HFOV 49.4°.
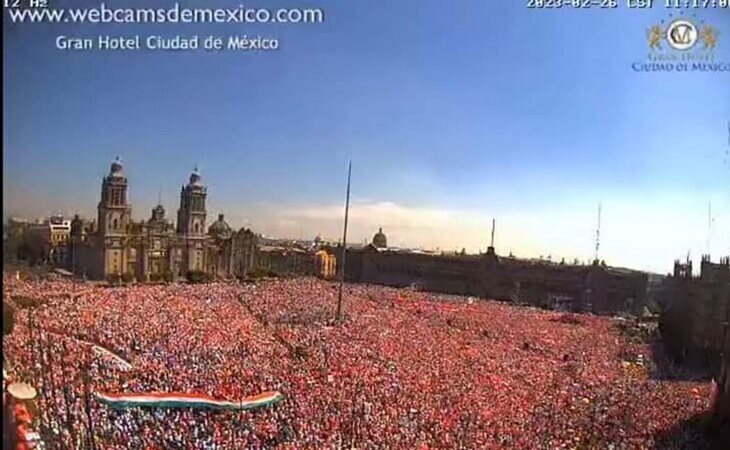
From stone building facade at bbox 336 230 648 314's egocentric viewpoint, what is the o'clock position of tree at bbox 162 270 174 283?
The tree is roughly at 1 o'clock from the stone building facade.

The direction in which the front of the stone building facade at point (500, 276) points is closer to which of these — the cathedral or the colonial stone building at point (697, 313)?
the cathedral

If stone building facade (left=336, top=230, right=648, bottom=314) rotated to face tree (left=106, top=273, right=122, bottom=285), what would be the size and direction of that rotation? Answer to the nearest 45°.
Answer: approximately 45° to its right

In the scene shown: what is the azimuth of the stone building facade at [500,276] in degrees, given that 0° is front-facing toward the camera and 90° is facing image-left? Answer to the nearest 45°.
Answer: approximately 45°

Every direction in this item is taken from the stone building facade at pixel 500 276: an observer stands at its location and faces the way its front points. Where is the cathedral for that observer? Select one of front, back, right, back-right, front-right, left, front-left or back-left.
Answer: front-right

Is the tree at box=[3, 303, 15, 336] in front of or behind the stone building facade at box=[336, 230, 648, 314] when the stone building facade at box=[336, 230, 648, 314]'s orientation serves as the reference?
in front

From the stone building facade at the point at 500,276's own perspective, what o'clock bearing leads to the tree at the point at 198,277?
The tree is roughly at 1 o'clock from the stone building facade.
